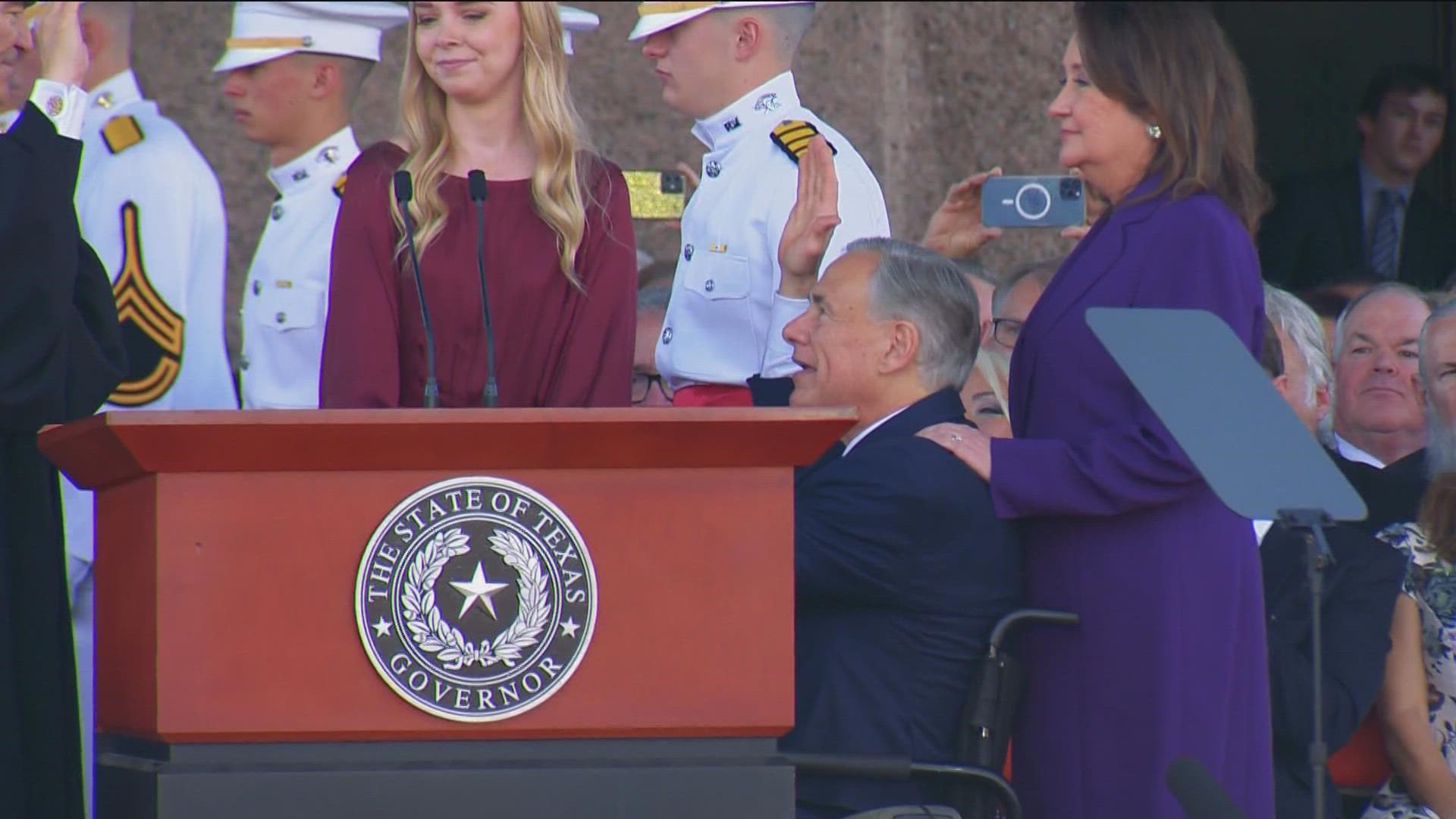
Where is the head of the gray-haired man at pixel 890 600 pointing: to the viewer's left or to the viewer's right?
to the viewer's left

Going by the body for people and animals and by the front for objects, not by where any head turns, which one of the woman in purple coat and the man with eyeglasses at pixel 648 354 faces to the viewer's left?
the woman in purple coat

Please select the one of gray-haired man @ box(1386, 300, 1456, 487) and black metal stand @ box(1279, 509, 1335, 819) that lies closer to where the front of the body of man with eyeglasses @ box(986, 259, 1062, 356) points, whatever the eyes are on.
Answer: the black metal stand

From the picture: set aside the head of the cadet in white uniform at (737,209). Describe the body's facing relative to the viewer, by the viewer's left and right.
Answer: facing to the left of the viewer

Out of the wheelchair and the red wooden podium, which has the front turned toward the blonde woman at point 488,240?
the wheelchair

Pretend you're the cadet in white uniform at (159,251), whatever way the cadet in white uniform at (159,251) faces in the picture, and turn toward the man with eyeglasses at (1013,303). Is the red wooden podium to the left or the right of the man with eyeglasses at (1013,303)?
right

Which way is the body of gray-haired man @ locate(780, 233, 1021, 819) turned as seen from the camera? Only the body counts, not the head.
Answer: to the viewer's left
